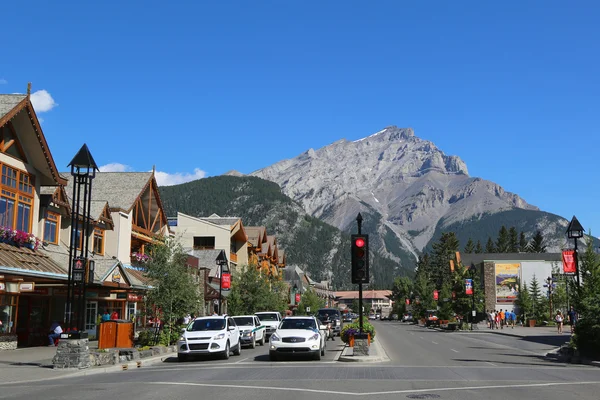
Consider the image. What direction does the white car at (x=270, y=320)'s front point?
toward the camera

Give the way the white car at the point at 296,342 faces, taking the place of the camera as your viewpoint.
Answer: facing the viewer

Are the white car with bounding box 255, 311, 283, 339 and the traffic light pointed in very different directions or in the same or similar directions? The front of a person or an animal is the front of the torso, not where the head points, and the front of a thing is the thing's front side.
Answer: same or similar directions

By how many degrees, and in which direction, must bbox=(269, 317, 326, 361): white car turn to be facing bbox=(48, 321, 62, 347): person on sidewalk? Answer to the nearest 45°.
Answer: approximately 135° to its right

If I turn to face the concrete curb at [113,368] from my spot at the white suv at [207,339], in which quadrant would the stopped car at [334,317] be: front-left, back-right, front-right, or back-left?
back-right

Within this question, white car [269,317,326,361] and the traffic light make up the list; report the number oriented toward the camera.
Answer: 2

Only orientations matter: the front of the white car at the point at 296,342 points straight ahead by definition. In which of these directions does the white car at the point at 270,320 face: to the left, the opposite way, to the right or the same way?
the same way

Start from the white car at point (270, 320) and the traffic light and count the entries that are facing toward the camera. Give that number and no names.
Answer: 2

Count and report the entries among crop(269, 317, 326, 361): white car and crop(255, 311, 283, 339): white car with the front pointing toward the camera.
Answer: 2

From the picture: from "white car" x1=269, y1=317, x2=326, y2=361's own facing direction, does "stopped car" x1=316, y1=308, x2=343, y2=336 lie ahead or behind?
behind

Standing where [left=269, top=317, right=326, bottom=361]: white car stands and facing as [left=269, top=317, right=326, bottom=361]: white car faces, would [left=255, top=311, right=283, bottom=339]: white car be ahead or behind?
behind

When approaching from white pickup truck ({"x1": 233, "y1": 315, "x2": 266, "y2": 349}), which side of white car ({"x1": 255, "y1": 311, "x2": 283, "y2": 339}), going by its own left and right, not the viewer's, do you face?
front

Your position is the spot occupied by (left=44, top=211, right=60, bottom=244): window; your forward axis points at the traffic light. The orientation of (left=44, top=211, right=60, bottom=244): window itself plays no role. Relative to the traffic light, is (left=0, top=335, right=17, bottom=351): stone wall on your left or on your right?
right
